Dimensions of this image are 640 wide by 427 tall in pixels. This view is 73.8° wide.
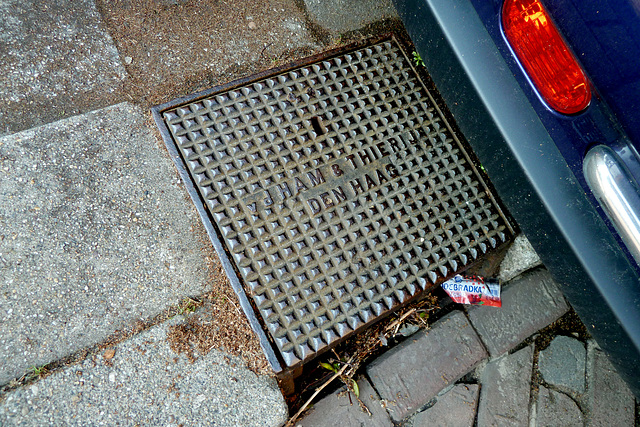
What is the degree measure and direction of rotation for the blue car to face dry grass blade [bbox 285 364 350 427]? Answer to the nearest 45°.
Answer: approximately 135° to its left

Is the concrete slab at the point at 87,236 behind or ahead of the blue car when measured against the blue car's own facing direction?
behind

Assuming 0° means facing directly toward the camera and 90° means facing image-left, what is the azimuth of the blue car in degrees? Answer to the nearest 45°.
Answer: approximately 225°

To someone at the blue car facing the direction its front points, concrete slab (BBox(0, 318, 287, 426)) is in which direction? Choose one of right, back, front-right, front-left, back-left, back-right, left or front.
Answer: back-left
